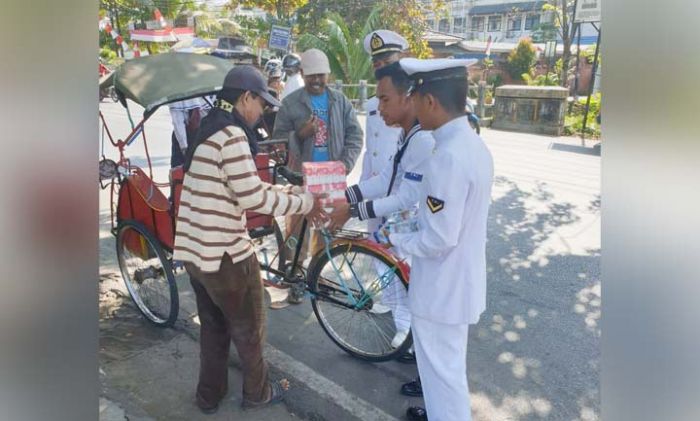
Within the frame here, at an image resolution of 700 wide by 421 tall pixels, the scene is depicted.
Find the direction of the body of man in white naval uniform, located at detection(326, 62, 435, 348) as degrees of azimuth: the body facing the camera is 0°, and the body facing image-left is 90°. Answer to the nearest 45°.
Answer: approximately 90°

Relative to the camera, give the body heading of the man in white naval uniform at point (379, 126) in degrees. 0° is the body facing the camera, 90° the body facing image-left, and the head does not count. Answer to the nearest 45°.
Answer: approximately 45°

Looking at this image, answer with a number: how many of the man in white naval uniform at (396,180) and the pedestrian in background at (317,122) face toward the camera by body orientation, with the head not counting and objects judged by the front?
1

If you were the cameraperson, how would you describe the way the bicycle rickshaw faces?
facing away from the viewer and to the left of the viewer
